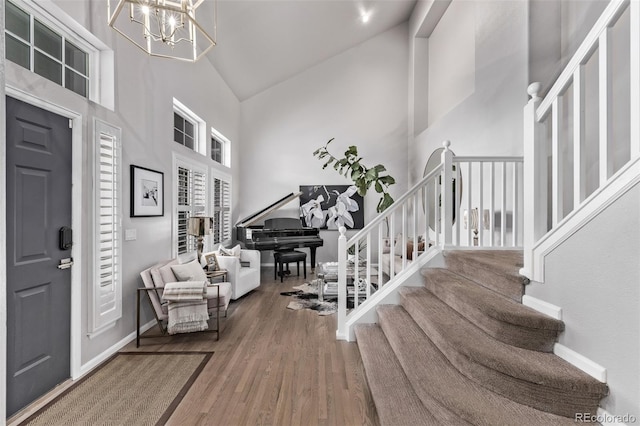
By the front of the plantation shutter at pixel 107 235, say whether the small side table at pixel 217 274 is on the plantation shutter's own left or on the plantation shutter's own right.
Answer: on the plantation shutter's own left

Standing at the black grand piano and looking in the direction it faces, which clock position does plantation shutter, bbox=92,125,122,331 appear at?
The plantation shutter is roughly at 1 o'clock from the black grand piano.

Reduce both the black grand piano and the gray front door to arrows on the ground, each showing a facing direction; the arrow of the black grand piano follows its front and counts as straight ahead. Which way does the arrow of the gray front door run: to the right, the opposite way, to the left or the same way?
to the left

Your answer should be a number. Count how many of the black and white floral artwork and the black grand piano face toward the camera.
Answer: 2

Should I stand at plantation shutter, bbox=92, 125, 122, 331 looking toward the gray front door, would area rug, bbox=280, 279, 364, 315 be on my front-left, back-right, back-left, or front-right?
back-left

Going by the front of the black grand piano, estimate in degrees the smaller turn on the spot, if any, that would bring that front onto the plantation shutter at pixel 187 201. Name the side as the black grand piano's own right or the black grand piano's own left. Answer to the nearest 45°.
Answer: approximately 45° to the black grand piano's own right

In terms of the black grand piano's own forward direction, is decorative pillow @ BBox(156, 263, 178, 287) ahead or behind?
ahead

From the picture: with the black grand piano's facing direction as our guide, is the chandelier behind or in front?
in front

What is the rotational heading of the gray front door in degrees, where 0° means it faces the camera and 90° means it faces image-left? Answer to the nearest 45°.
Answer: approximately 315°

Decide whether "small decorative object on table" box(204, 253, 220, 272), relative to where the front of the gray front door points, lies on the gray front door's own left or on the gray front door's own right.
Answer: on the gray front door's own left

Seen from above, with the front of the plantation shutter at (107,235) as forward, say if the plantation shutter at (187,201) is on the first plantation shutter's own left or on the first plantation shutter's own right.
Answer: on the first plantation shutter's own left

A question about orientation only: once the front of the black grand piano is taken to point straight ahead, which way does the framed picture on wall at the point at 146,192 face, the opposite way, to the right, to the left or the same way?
to the left

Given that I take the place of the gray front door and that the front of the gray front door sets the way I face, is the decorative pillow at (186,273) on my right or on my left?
on my left

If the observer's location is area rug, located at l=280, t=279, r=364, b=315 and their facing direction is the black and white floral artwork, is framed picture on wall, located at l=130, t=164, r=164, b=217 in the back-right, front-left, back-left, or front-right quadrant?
back-left

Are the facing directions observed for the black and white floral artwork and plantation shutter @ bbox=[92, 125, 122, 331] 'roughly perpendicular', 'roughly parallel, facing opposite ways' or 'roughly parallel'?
roughly perpendicular
